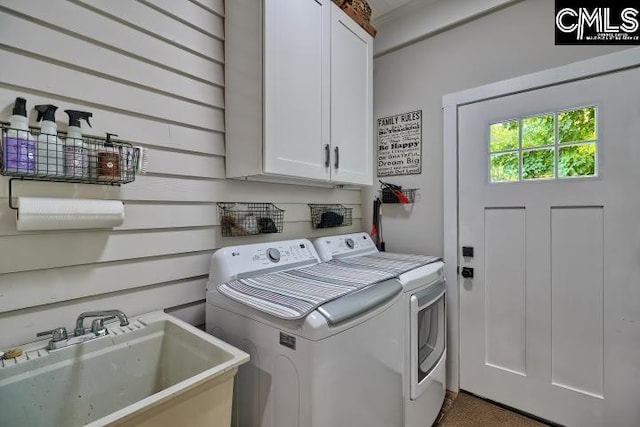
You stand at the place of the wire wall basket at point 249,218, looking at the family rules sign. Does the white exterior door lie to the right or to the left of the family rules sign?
right

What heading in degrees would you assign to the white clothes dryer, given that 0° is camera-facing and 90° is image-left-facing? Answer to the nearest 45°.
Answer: approximately 315°

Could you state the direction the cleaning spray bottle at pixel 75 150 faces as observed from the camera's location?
facing to the right of the viewer

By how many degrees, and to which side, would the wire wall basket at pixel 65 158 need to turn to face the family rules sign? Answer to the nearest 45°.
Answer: approximately 45° to its left

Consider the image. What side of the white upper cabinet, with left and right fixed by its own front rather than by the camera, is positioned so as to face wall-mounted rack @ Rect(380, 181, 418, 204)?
left

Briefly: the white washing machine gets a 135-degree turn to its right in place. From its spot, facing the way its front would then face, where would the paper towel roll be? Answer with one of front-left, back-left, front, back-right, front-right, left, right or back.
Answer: front

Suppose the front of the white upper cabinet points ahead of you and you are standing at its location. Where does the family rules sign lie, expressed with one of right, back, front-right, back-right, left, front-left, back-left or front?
left
